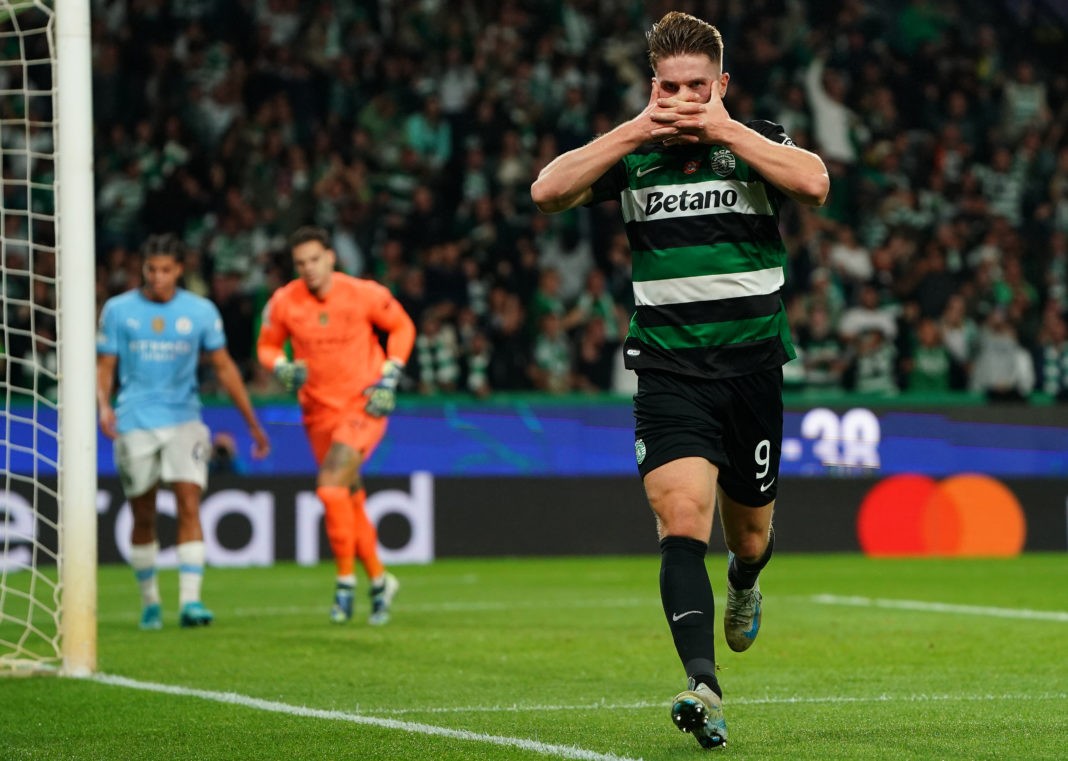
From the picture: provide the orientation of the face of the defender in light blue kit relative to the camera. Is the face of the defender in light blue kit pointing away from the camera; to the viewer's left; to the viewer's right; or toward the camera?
toward the camera

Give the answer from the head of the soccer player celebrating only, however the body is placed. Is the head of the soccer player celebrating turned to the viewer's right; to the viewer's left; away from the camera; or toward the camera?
toward the camera

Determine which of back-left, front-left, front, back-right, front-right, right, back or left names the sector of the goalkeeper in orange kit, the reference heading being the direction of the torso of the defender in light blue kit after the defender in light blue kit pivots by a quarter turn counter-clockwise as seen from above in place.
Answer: front

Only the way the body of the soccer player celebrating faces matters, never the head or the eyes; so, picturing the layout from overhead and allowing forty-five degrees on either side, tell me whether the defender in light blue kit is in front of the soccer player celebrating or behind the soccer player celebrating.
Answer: behind

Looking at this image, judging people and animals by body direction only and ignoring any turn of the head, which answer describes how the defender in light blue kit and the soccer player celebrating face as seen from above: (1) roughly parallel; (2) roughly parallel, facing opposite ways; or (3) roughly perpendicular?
roughly parallel

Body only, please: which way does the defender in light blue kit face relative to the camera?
toward the camera

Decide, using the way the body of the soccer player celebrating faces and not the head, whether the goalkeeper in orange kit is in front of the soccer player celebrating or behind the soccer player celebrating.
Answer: behind
